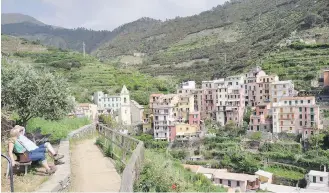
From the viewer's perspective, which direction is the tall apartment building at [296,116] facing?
toward the camera

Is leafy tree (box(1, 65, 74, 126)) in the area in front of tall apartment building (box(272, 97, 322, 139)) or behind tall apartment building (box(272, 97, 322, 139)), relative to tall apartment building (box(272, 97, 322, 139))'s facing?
in front

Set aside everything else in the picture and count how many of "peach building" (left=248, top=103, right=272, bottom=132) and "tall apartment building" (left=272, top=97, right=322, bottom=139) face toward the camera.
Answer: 2

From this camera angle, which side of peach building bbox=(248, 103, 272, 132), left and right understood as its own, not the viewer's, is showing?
front

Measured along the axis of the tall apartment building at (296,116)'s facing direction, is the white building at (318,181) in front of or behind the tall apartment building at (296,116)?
in front

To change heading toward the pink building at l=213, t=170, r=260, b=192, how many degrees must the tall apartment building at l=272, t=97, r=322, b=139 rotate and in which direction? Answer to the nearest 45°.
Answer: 0° — it already faces it

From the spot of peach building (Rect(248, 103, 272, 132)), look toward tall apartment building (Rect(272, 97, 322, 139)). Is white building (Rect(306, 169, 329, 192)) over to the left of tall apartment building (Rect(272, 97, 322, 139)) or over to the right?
right

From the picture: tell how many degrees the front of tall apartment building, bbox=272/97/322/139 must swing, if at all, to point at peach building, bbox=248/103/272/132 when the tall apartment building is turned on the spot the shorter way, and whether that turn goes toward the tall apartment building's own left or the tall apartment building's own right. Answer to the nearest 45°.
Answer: approximately 90° to the tall apartment building's own right

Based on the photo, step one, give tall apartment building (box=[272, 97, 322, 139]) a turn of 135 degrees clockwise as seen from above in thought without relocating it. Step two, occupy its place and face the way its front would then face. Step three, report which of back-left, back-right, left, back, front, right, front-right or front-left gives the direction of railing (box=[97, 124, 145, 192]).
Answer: back-left

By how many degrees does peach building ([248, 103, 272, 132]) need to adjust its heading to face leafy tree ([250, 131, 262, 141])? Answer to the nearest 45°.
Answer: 0° — it already faces it

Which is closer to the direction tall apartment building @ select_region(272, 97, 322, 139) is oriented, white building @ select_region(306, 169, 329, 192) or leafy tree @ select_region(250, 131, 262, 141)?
the white building

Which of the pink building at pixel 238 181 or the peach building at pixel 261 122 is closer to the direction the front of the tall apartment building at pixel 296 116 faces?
the pink building
